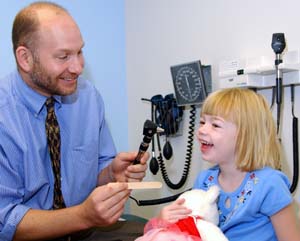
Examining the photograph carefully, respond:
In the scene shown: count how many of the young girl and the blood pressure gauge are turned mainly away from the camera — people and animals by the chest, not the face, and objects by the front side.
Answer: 0

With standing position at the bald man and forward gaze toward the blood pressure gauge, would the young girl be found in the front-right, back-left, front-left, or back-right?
front-right

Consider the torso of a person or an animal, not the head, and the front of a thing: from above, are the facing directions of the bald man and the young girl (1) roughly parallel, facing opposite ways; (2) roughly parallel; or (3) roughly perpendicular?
roughly perpendicular

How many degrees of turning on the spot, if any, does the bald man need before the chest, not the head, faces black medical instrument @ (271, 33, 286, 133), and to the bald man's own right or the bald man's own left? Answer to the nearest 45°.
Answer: approximately 45° to the bald man's own left

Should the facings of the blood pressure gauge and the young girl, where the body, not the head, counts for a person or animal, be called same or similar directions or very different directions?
same or similar directions

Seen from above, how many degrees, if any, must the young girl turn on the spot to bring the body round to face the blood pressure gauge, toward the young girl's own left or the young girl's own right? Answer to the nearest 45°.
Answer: approximately 135° to the young girl's own right

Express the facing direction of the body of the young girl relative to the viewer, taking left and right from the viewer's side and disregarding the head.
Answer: facing the viewer and to the left of the viewer

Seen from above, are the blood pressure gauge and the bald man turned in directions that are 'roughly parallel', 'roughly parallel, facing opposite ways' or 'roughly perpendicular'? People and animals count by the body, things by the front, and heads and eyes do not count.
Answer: roughly perpendicular

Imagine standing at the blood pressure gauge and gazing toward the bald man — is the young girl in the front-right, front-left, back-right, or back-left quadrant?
front-left

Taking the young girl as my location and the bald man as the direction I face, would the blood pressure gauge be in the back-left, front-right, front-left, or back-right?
front-right

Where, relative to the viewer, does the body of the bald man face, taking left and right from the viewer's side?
facing the viewer and to the right of the viewer
